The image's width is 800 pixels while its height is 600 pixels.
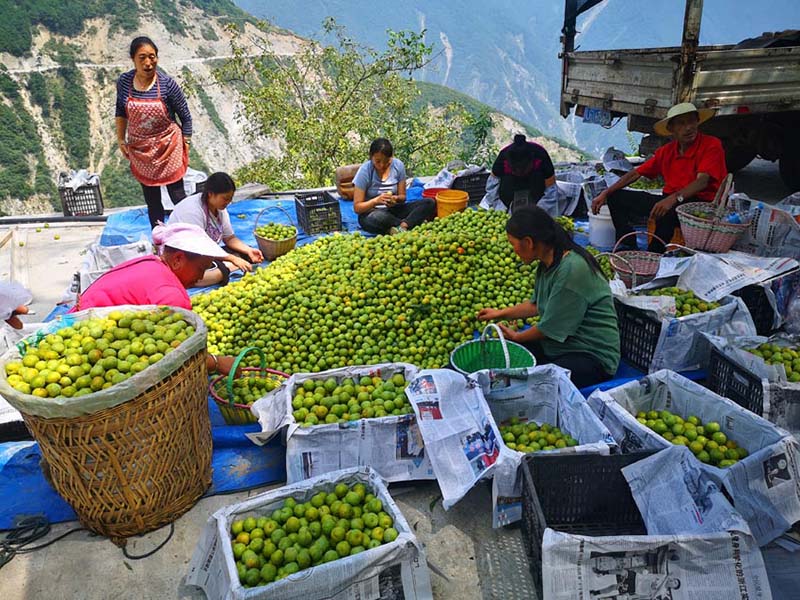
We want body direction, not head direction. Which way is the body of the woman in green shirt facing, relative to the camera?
to the viewer's left

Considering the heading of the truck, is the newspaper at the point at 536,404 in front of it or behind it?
behind

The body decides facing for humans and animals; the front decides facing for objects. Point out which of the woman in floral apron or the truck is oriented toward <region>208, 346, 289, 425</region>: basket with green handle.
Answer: the woman in floral apron

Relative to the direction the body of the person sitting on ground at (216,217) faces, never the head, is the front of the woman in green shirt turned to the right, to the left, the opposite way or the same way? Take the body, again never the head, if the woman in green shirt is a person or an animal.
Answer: the opposite way

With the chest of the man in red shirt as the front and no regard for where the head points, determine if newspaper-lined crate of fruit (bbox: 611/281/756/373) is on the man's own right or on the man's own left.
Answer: on the man's own left

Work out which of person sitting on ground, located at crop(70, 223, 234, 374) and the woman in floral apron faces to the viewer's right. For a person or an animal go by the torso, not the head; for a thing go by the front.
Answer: the person sitting on ground

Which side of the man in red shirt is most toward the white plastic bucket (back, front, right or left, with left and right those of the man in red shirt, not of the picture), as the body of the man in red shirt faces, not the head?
right

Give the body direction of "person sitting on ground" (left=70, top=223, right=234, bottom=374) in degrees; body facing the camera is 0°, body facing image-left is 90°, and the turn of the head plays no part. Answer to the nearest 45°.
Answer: approximately 270°

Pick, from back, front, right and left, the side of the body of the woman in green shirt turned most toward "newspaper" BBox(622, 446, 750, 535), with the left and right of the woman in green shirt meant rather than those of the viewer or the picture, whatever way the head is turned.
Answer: left

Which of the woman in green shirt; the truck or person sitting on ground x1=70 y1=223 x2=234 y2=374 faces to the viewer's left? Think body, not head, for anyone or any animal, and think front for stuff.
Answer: the woman in green shirt

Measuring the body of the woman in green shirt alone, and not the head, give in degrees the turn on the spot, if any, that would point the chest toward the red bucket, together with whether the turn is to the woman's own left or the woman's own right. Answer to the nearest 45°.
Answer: approximately 90° to the woman's own right

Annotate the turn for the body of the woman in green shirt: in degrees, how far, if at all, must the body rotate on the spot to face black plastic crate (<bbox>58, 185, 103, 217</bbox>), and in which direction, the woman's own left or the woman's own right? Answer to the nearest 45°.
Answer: approximately 45° to the woman's own right

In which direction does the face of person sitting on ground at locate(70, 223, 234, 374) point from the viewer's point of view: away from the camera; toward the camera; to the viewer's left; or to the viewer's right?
to the viewer's right

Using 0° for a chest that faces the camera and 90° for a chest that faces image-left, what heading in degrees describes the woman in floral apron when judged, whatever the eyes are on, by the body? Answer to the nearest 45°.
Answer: approximately 0°

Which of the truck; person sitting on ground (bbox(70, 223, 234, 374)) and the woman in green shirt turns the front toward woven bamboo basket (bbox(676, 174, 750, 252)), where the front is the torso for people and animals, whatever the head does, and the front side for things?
the person sitting on ground

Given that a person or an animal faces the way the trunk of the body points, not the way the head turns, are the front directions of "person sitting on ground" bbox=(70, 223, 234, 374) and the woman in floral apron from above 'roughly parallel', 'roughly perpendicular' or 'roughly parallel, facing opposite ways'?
roughly perpendicular

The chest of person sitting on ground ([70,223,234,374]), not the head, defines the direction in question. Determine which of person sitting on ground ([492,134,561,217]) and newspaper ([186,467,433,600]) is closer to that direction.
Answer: the person sitting on ground
